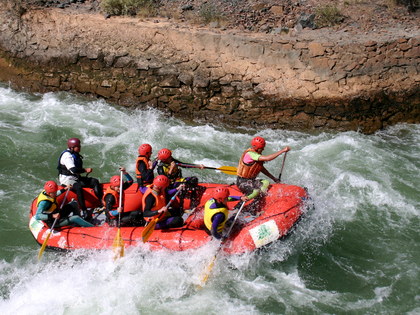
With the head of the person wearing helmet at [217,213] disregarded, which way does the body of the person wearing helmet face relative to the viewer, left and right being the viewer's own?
facing to the right of the viewer

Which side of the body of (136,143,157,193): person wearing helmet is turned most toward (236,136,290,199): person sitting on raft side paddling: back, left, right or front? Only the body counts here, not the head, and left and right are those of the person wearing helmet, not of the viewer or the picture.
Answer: front

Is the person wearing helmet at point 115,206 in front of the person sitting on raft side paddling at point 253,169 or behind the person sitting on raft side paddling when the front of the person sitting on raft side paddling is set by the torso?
behind

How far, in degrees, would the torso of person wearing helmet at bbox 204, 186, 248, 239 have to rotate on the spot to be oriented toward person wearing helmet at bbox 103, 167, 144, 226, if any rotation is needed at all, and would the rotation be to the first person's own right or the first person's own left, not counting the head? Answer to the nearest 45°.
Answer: approximately 180°

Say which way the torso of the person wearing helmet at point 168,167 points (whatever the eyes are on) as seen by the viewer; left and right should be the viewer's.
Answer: facing to the right of the viewer

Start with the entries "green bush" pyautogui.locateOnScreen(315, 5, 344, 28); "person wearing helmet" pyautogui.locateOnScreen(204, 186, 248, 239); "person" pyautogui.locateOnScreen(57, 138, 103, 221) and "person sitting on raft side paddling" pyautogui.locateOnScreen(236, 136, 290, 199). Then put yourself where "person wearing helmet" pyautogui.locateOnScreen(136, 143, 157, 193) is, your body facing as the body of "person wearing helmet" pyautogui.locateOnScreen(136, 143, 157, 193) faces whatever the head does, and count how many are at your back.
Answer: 1

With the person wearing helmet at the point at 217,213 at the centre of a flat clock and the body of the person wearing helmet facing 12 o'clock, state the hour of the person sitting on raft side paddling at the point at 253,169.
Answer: The person sitting on raft side paddling is roughly at 10 o'clock from the person wearing helmet.

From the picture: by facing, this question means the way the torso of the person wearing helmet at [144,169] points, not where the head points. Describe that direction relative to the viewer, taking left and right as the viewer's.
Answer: facing to the right of the viewer

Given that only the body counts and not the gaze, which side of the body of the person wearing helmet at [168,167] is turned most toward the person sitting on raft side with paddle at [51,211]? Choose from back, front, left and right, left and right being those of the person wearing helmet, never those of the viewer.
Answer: back

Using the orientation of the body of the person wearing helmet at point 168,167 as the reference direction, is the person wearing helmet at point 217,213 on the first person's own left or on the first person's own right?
on the first person's own right

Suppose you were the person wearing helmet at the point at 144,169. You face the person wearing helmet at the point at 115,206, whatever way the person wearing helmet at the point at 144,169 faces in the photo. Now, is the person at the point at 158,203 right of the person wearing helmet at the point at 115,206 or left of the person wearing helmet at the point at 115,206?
left

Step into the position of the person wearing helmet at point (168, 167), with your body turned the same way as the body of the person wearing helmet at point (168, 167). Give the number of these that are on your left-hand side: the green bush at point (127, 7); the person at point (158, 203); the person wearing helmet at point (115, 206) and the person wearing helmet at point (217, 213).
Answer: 1

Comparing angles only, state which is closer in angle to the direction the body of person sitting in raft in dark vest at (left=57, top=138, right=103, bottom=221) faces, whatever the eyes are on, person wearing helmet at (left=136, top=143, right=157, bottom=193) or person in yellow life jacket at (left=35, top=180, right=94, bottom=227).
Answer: the person wearing helmet

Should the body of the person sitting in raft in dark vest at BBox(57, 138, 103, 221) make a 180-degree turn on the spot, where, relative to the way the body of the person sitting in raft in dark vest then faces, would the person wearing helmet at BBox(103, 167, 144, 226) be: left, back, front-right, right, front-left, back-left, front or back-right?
back-left
